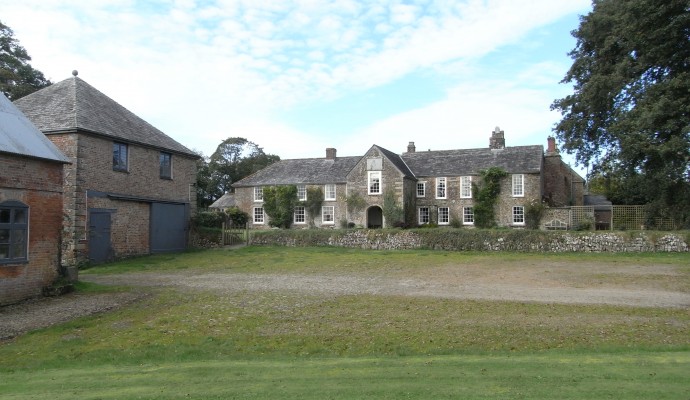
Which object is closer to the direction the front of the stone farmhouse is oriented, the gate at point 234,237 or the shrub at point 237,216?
the gate

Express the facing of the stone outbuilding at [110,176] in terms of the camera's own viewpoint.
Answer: facing the viewer and to the right of the viewer

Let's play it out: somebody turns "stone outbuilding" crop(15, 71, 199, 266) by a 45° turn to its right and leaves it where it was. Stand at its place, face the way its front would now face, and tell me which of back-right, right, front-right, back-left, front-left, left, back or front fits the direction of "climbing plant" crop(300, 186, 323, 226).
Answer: back-left

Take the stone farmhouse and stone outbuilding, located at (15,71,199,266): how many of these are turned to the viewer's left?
0

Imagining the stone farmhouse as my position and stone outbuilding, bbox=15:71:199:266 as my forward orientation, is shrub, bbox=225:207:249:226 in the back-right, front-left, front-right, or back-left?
front-right

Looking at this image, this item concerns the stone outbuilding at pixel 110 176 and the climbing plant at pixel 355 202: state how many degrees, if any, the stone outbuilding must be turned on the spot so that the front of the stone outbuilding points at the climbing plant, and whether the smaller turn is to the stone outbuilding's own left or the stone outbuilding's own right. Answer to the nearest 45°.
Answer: approximately 90° to the stone outbuilding's own left

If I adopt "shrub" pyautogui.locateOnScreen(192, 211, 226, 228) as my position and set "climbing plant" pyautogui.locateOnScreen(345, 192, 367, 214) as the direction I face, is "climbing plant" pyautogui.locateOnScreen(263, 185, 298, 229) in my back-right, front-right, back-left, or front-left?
front-left

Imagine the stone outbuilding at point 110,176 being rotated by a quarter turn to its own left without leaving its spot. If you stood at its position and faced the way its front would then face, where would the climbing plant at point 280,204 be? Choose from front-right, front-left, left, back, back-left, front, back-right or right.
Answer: front

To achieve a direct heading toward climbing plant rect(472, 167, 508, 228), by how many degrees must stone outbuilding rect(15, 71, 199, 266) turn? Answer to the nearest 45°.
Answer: approximately 45° to its left

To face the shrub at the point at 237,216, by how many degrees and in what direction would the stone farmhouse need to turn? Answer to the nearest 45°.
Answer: approximately 90° to its right

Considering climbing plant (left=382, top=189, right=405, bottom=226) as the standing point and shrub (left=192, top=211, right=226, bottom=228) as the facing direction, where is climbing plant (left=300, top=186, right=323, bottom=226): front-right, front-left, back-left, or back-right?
front-right

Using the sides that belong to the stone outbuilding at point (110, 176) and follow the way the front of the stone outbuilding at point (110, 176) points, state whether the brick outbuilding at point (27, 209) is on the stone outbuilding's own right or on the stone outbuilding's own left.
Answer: on the stone outbuilding's own right

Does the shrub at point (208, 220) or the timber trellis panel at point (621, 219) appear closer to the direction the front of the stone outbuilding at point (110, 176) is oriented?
the timber trellis panel

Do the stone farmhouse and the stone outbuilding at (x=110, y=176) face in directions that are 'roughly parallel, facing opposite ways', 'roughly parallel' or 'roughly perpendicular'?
roughly perpendicular

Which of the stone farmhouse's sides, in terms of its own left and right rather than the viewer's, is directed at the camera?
front

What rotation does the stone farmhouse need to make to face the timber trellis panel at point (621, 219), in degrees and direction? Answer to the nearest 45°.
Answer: approximately 45° to its left
